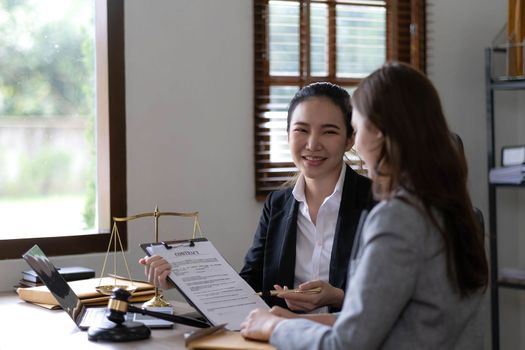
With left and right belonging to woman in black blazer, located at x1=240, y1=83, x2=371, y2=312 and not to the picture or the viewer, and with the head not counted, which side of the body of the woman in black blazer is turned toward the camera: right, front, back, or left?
front

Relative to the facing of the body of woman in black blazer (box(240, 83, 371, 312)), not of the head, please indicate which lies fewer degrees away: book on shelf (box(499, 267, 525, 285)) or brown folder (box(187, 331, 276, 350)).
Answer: the brown folder

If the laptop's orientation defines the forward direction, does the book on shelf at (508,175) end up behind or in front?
in front

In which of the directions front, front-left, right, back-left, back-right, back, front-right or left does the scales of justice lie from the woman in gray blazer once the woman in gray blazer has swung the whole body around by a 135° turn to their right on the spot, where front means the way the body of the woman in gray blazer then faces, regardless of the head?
back-left

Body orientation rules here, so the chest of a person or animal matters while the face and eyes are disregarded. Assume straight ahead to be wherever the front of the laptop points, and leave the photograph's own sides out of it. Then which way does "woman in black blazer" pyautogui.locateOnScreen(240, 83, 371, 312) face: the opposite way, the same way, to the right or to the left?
to the right

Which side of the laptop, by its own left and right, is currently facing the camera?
right

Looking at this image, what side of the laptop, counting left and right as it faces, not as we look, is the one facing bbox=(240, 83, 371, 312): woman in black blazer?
front

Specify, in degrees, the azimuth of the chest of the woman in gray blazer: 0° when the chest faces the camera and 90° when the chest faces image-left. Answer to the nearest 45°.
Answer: approximately 135°

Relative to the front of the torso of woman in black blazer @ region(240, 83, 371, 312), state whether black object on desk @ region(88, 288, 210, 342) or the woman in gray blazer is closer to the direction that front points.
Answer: the woman in gray blazer

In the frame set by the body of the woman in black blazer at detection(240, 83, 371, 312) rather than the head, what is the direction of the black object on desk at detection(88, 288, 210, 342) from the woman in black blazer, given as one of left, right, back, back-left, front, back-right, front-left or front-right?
front-right

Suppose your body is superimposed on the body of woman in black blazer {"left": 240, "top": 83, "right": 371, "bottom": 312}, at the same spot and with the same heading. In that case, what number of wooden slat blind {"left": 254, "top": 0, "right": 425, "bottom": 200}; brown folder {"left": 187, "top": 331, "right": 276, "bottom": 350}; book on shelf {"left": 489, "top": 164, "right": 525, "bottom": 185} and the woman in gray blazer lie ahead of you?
2

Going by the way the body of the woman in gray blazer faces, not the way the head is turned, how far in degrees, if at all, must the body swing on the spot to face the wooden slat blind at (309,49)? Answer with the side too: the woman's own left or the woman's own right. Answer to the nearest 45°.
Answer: approximately 45° to the woman's own right

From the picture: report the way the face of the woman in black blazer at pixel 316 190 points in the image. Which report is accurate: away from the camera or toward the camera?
toward the camera

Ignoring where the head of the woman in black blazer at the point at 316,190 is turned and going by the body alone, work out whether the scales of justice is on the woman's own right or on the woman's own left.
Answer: on the woman's own right

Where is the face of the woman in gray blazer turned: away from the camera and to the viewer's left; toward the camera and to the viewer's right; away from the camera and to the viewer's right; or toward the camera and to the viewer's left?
away from the camera and to the viewer's left

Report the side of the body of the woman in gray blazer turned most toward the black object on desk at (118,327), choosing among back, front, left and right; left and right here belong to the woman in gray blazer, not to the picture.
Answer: front

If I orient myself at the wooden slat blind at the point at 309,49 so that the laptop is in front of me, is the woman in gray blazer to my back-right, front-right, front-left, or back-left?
front-left

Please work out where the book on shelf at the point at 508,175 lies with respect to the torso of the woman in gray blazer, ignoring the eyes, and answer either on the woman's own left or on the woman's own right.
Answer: on the woman's own right
